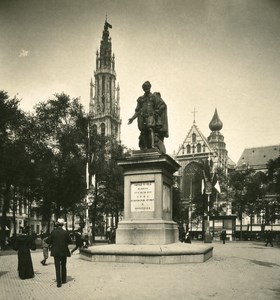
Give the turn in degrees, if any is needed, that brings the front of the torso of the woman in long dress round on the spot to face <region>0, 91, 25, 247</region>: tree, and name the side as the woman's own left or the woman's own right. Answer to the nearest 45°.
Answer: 0° — they already face it

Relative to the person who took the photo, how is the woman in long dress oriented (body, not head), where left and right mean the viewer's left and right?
facing away from the viewer

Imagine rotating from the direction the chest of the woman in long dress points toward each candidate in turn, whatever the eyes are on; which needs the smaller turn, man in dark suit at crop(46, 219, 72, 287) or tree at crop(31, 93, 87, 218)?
the tree

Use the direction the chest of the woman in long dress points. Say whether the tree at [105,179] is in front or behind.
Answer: in front

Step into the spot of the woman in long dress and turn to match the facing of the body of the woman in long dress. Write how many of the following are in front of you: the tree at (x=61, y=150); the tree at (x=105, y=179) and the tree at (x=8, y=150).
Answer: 3

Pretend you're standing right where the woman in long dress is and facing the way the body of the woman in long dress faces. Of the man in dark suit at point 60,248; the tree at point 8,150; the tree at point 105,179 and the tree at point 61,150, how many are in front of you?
3

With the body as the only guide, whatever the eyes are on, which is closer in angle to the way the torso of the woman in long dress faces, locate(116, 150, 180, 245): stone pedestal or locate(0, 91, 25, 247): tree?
the tree

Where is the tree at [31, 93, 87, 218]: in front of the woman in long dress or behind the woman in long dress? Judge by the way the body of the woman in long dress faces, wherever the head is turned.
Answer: in front

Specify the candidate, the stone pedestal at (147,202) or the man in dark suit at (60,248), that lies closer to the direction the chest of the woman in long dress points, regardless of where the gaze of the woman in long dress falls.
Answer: the stone pedestal
